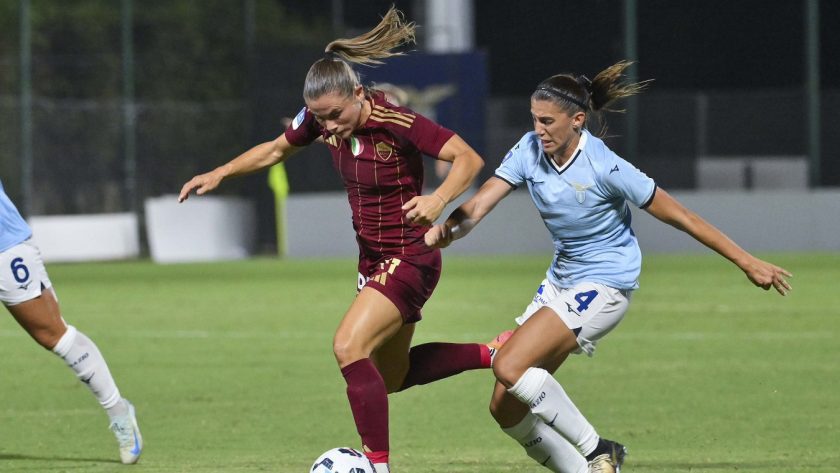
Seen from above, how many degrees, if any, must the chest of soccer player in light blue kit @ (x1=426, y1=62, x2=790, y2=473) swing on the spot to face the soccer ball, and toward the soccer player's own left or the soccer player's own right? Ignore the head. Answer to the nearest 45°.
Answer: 0° — they already face it

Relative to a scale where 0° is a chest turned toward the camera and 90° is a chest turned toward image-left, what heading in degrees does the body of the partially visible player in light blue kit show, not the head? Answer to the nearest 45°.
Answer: approximately 45°

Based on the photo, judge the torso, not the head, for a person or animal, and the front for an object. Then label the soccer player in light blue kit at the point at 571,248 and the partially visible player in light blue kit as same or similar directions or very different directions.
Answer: same or similar directions

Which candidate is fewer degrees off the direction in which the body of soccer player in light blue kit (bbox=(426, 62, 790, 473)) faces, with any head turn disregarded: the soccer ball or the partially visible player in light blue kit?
the soccer ball

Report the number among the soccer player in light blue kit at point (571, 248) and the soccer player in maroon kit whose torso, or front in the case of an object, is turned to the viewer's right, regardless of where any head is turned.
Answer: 0

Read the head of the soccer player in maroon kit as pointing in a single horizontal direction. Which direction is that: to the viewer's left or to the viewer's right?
to the viewer's left

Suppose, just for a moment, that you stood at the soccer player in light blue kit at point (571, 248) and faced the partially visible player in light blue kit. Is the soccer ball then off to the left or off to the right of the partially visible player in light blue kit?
left

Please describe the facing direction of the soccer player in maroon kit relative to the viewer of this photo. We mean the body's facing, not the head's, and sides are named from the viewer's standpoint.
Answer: facing the viewer and to the left of the viewer

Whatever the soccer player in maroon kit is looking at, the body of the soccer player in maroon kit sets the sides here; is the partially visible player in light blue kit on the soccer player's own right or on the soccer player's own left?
on the soccer player's own right

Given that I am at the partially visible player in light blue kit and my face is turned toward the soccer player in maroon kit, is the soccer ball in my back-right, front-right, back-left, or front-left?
front-right
